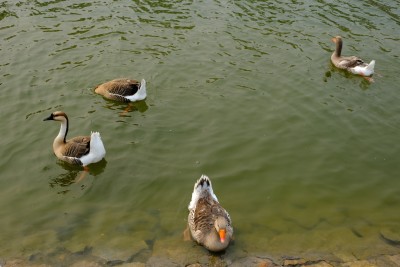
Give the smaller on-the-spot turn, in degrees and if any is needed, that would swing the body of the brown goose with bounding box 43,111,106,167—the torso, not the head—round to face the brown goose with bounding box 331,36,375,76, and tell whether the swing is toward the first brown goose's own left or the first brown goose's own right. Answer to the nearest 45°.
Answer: approximately 180°

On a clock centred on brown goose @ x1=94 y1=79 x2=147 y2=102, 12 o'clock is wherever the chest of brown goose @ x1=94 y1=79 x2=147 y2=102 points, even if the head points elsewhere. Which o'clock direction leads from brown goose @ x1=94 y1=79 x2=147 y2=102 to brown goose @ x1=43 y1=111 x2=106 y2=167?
brown goose @ x1=43 y1=111 x2=106 y2=167 is roughly at 10 o'clock from brown goose @ x1=94 y1=79 x2=147 y2=102.

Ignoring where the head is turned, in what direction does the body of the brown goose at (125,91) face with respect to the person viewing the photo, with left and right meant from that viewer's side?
facing to the left of the viewer

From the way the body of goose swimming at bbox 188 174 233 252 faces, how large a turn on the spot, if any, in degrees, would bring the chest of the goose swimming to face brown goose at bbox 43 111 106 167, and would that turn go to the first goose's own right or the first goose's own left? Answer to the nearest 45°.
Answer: approximately 135° to the first goose's own right

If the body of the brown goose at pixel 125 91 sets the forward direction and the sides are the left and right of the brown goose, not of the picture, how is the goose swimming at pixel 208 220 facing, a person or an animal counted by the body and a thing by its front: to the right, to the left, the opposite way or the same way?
to the left

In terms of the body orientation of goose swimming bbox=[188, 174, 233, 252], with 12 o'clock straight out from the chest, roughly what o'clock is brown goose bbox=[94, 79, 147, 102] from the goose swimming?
The brown goose is roughly at 5 o'clock from the goose swimming.

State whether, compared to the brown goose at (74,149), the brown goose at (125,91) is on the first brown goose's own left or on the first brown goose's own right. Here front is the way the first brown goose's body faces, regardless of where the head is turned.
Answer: on the first brown goose's own right

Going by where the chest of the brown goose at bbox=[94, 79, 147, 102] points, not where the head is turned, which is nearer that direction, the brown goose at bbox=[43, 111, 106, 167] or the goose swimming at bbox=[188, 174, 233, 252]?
the brown goose

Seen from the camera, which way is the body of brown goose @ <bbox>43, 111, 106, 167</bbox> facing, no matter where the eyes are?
to the viewer's left
